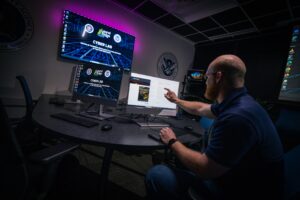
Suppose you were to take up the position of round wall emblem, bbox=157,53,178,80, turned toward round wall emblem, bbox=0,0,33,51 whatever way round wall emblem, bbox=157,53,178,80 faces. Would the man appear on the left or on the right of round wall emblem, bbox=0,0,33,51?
left

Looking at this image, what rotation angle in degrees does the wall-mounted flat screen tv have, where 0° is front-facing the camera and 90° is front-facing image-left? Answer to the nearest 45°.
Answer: approximately 315°

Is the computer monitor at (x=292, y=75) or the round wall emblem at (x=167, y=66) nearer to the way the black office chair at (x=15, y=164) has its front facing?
the round wall emblem

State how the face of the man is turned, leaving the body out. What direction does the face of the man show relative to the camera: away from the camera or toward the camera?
away from the camera

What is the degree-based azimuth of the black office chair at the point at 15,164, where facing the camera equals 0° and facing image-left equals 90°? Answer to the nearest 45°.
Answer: approximately 225°

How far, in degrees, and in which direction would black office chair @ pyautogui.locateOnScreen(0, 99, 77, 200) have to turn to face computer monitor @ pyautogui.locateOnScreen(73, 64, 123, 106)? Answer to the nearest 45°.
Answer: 0° — it already faces it

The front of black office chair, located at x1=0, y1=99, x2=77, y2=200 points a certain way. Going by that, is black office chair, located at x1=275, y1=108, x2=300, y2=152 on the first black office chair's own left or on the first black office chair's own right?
on the first black office chair's own right
